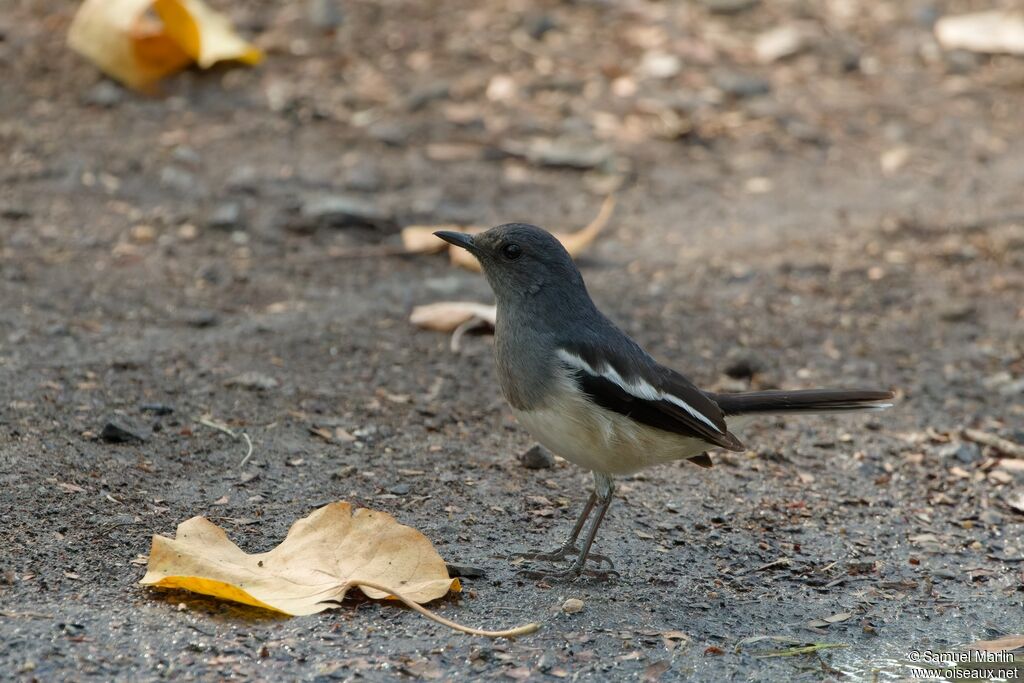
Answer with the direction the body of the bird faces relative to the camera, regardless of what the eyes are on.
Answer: to the viewer's left

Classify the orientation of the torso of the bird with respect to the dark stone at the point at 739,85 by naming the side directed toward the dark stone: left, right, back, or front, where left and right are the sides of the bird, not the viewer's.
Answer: right

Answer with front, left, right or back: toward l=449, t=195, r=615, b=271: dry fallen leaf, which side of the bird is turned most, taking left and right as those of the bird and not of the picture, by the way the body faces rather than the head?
right

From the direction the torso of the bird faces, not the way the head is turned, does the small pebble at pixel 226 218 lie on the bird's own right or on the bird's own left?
on the bird's own right

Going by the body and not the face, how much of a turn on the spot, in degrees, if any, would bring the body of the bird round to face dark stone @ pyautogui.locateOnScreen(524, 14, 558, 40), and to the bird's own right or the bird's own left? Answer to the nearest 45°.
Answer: approximately 90° to the bird's own right

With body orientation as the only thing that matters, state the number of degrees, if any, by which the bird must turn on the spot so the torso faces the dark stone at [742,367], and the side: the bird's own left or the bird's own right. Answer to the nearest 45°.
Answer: approximately 90° to the bird's own right

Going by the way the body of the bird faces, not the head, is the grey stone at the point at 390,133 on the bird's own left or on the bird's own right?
on the bird's own right

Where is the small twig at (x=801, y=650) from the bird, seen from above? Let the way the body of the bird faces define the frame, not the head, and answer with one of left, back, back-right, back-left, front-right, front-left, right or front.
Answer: back-left

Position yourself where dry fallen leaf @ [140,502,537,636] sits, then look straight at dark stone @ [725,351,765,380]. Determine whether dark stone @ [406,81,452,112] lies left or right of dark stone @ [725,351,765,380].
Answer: left

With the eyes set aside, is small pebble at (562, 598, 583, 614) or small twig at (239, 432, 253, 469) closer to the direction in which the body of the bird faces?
the small twig

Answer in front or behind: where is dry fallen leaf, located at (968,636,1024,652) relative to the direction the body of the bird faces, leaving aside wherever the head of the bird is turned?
behind

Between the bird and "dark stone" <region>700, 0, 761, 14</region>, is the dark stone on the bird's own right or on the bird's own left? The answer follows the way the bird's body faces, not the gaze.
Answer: on the bird's own right
